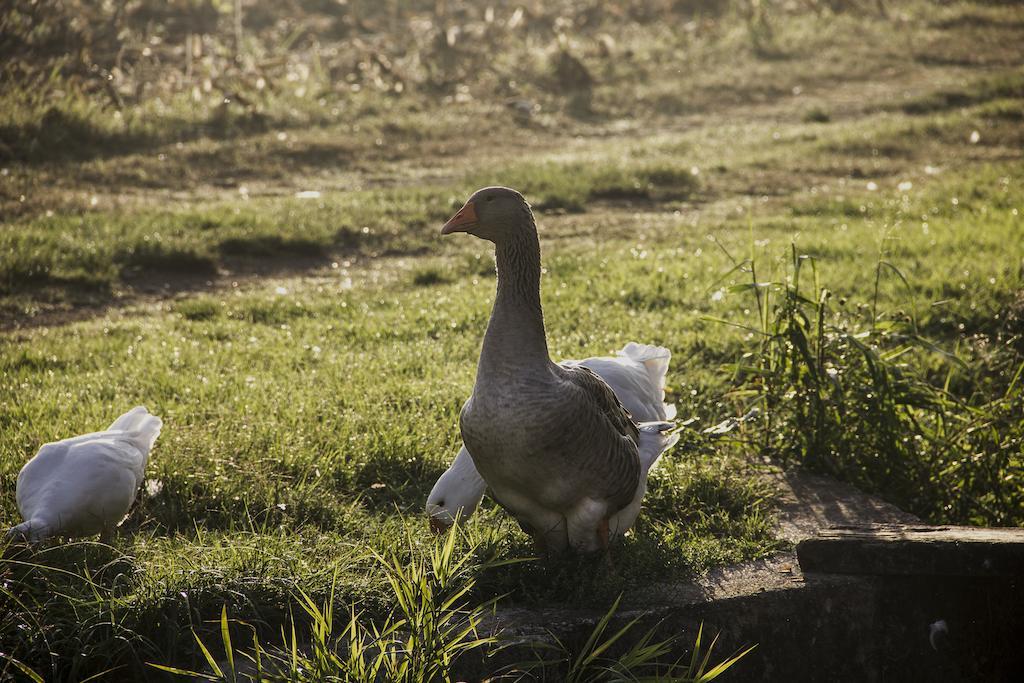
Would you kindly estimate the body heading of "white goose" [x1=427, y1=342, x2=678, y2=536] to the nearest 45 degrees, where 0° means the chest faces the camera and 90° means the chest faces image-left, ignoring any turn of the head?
approximately 90°

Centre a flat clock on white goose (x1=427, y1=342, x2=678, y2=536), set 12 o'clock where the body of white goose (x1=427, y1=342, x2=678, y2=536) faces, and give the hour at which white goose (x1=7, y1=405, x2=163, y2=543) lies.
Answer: white goose (x1=7, y1=405, x2=163, y2=543) is roughly at 11 o'clock from white goose (x1=427, y1=342, x2=678, y2=536).

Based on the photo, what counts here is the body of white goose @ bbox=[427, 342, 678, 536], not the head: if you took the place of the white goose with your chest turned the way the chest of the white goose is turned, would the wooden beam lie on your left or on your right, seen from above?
on your left

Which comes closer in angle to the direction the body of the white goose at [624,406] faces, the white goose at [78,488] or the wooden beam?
the white goose
